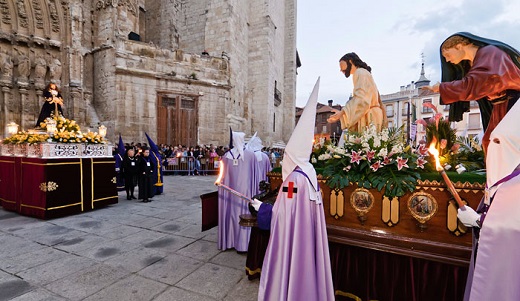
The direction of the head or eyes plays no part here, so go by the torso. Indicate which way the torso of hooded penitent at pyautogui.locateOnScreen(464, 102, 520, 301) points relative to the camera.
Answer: to the viewer's left

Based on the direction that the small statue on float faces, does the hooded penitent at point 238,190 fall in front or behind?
in front

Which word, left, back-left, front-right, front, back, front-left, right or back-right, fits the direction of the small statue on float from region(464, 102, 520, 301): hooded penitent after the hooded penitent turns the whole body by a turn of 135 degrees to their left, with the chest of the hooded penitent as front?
back-right

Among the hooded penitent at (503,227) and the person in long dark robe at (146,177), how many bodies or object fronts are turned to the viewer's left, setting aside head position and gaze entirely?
1

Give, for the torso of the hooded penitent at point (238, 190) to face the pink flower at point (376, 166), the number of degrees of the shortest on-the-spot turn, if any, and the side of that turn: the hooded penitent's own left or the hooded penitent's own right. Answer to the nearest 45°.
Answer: approximately 90° to the hooded penitent's own left

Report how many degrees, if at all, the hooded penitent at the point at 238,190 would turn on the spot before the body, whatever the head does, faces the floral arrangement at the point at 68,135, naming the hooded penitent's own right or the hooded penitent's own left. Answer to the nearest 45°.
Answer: approximately 90° to the hooded penitent's own right

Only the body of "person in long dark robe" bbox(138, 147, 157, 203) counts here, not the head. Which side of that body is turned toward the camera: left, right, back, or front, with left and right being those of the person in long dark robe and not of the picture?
front

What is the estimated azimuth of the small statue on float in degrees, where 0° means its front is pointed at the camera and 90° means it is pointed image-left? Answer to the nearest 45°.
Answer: approximately 315°

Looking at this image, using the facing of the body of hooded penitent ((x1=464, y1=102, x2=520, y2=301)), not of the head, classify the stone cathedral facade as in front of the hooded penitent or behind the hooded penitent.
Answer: in front

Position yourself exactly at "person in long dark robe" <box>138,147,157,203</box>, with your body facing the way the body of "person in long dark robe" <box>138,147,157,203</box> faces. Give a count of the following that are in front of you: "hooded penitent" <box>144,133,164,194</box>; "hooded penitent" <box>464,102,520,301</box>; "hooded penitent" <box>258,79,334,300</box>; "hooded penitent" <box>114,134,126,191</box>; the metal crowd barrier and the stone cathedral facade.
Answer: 2

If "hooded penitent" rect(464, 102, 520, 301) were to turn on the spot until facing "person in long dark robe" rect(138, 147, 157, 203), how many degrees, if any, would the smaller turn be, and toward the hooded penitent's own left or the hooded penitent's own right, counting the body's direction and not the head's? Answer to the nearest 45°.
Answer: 0° — they already face them

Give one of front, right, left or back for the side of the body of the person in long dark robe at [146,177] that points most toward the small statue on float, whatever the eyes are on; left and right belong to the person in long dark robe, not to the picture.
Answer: right

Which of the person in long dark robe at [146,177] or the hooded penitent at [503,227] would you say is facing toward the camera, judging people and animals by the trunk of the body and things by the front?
the person in long dark robe

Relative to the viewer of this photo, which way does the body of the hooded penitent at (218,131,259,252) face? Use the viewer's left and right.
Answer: facing the viewer and to the left of the viewer

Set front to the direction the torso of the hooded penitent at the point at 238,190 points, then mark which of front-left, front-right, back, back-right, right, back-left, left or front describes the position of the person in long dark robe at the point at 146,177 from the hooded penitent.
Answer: right

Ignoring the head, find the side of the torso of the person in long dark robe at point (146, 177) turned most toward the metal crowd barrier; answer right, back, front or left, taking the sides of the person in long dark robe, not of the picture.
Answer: back
